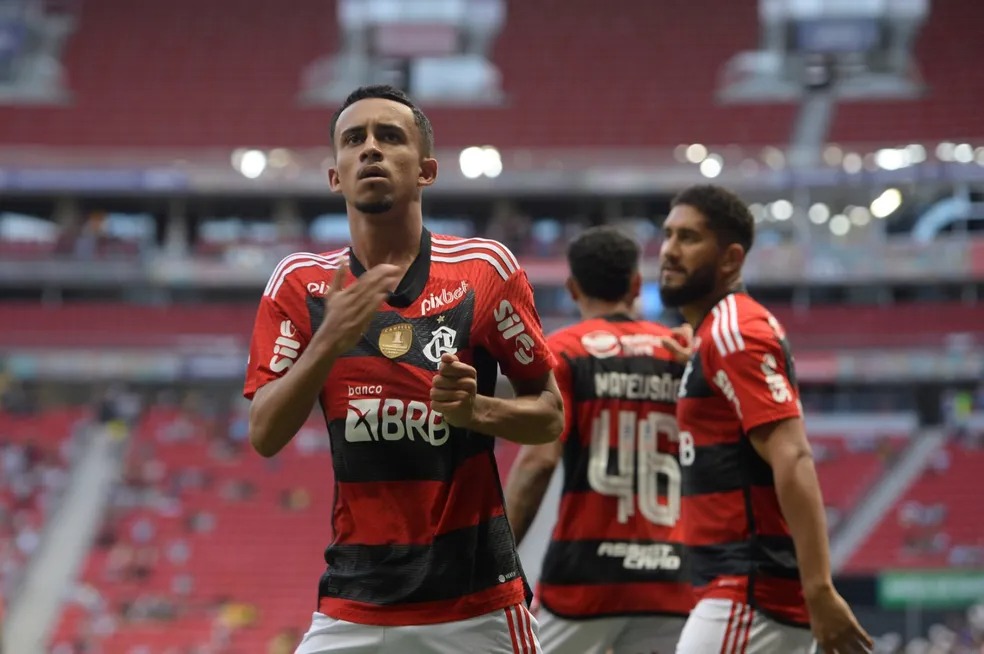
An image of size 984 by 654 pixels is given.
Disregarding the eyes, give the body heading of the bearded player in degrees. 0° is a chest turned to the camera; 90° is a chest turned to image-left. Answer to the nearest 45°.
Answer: approximately 90°

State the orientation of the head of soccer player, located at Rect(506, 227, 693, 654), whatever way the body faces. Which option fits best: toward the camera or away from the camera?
away from the camera

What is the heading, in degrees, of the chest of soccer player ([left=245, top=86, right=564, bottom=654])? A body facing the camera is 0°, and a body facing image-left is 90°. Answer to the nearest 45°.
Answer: approximately 0°

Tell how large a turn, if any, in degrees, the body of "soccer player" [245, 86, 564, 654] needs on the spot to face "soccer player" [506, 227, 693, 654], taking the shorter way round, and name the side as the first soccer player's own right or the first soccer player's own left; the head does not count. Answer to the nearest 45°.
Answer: approximately 135° to the first soccer player's own left

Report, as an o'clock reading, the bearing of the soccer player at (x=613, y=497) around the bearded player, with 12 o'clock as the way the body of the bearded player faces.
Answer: The soccer player is roughly at 2 o'clock from the bearded player.
